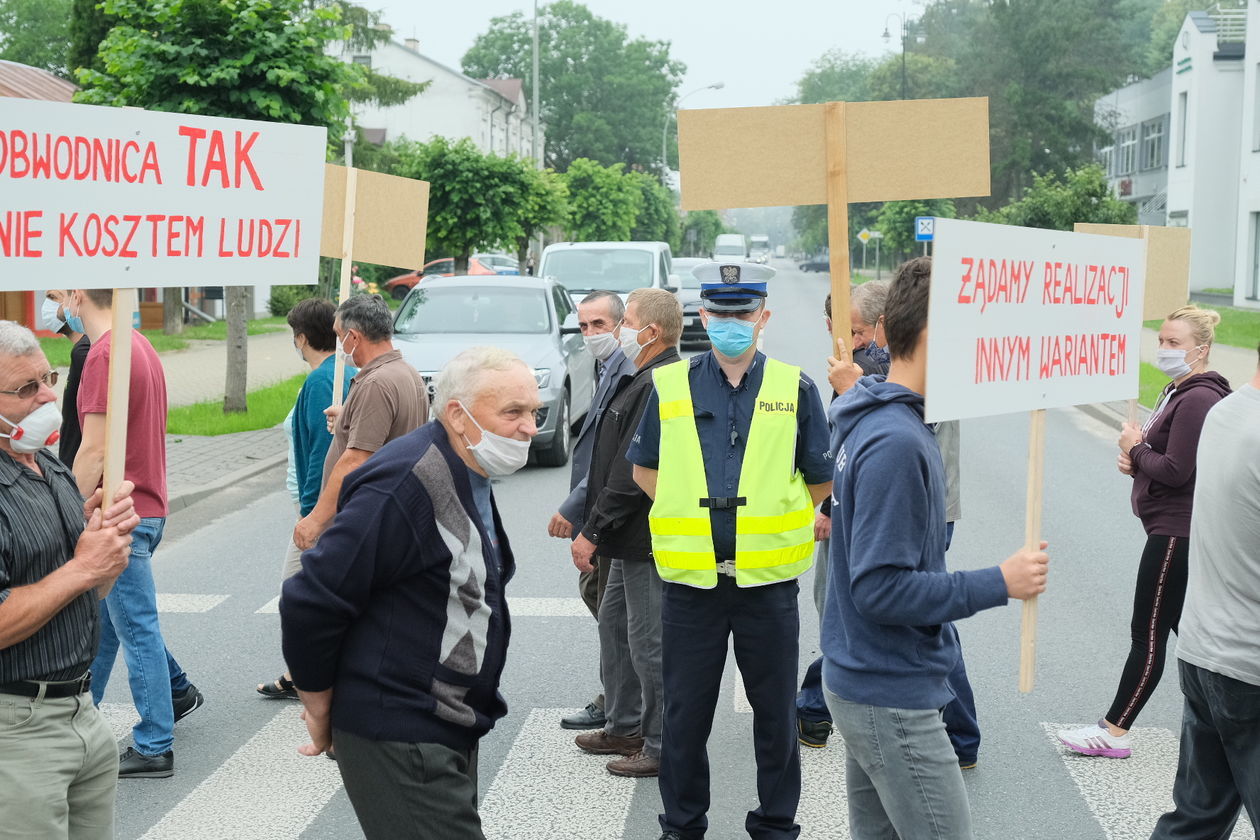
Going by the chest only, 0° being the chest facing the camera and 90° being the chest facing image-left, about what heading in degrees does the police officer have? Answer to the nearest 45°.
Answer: approximately 0°

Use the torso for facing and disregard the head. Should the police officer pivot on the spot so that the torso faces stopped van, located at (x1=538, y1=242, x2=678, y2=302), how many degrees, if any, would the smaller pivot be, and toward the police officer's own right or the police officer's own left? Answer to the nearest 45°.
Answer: approximately 180°

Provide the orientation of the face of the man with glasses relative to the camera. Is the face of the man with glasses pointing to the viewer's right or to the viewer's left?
to the viewer's right

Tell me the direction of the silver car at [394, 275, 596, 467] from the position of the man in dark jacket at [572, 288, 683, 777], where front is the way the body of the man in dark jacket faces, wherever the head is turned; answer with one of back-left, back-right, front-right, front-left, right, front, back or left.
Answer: right

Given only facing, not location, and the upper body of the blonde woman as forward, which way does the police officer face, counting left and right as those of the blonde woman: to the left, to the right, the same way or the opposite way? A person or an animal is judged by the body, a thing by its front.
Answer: to the left

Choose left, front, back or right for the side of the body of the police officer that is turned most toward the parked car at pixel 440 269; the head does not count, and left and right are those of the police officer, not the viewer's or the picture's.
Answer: back
